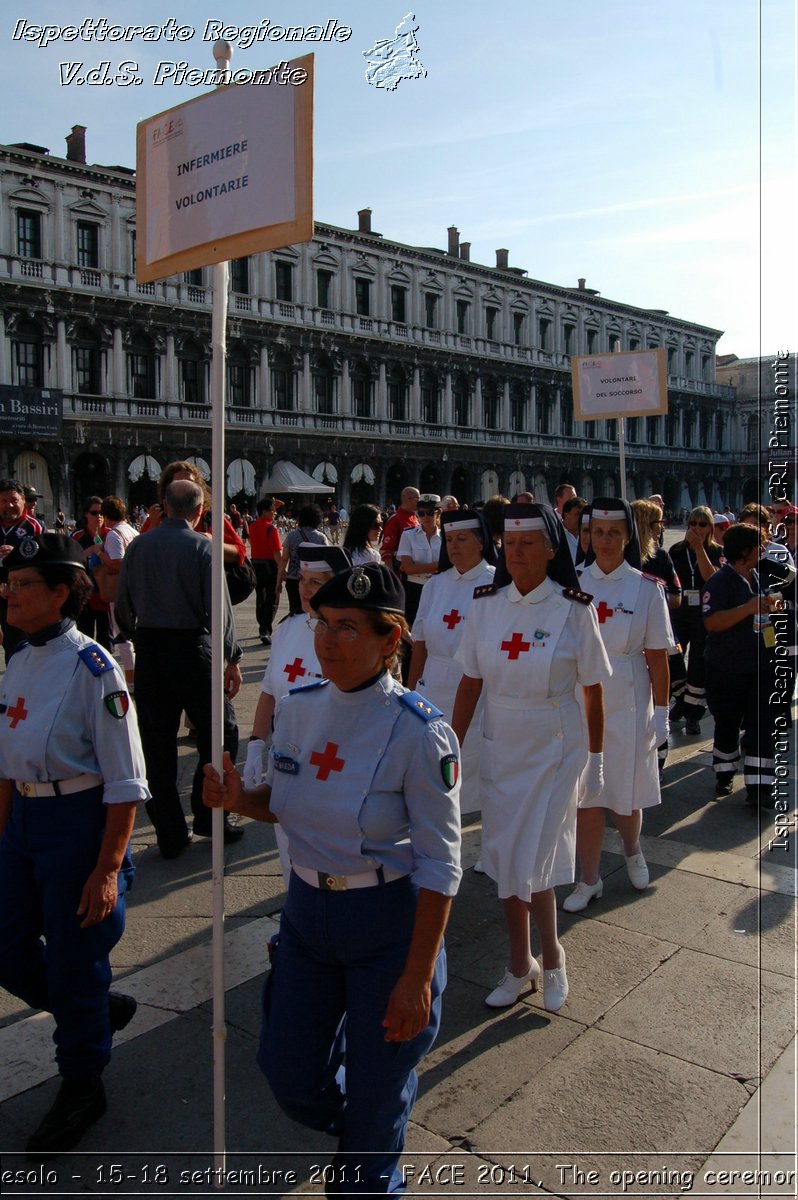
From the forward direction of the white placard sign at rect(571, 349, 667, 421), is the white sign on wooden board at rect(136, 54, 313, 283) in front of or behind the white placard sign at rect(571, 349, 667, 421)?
in front

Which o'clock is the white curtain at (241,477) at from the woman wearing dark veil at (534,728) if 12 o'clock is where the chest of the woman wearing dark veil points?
The white curtain is roughly at 4 o'clock from the woman wearing dark veil.

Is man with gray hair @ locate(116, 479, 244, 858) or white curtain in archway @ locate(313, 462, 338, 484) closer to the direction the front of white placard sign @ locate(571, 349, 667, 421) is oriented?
the man with gray hair

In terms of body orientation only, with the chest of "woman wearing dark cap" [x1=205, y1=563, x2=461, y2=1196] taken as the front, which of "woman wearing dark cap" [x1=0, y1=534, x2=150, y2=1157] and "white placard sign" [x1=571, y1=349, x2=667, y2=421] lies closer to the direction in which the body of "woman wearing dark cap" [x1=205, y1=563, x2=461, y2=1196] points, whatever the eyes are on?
the woman wearing dark cap

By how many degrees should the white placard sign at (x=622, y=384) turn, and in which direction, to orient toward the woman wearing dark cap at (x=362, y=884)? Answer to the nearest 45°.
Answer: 0° — it already faces them

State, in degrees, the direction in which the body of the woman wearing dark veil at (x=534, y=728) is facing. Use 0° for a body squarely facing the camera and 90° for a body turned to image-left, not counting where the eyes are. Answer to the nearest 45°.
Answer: approximately 45°

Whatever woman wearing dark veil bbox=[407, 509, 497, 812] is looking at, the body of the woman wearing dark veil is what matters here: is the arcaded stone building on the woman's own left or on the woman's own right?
on the woman's own right

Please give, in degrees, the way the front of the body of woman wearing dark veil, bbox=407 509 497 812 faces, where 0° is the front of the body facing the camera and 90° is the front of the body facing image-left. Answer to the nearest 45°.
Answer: approximately 45°

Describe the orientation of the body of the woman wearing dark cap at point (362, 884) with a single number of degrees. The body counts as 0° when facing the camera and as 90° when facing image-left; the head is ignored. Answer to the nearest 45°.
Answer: approximately 45°
